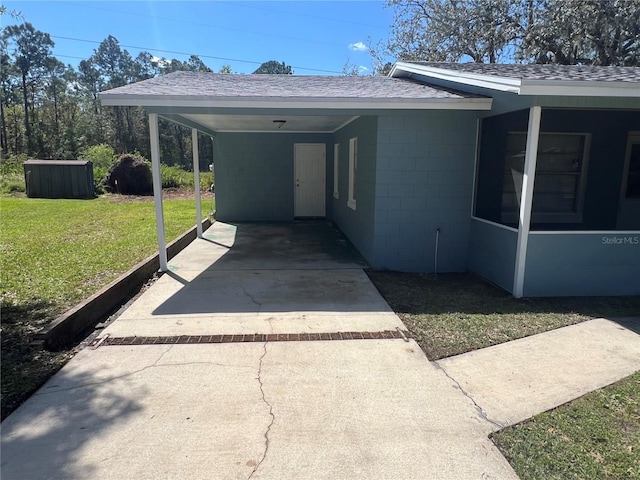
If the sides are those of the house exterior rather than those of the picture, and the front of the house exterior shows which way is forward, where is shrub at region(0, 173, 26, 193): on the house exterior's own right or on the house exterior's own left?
on the house exterior's own right

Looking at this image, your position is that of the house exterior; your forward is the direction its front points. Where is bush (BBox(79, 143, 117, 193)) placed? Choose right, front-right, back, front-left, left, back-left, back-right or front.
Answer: back-right

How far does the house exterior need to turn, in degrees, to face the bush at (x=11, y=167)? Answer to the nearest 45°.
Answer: approximately 135° to its right

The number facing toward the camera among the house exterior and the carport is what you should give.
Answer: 2

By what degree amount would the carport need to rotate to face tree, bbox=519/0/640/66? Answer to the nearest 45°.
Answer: approximately 135° to its left

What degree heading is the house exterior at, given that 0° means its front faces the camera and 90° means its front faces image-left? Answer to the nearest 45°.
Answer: approximately 0°

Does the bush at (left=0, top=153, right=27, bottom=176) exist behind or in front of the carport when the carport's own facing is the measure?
behind

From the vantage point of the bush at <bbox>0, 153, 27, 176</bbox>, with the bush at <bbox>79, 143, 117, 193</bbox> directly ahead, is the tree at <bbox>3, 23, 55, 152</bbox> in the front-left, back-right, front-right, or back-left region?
back-left

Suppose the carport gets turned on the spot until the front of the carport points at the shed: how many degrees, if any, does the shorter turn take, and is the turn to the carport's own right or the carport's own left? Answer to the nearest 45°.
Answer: approximately 135° to the carport's own right

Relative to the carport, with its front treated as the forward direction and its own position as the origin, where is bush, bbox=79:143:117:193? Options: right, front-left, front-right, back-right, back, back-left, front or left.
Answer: back-right

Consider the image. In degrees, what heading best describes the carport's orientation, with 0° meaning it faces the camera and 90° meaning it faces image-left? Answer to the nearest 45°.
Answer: approximately 0°

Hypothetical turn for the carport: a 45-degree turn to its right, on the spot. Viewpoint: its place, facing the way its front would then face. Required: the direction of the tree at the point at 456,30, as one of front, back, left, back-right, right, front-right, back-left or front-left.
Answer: back

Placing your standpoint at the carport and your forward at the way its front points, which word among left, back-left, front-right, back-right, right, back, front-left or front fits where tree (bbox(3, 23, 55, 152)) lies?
back-right
